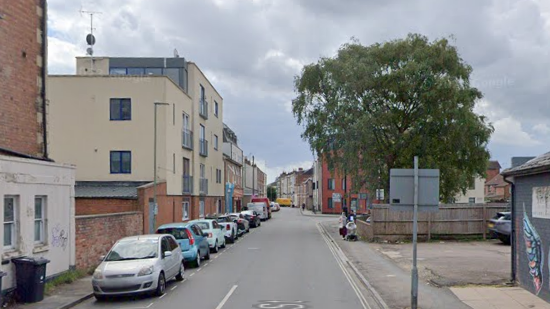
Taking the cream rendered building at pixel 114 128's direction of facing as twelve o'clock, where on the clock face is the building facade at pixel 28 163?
The building facade is roughly at 3 o'clock from the cream rendered building.

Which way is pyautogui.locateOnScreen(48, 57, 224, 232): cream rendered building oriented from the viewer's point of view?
to the viewer's right

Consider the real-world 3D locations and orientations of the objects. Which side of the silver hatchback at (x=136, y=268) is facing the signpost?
left

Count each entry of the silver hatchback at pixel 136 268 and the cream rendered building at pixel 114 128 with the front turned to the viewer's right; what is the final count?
1

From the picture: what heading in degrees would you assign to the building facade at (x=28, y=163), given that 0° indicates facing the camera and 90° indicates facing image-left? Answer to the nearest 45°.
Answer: approximately 315°

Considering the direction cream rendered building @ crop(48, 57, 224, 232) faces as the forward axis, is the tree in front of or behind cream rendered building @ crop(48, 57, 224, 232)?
in front

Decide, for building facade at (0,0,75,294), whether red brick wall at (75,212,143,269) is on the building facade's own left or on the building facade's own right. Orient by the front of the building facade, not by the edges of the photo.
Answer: on the building facade's own left

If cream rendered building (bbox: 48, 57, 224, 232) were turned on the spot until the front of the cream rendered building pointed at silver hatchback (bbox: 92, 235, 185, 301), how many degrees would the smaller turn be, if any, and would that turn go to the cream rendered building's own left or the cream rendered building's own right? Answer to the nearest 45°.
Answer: approximately 90° to the cream rendered building's own right

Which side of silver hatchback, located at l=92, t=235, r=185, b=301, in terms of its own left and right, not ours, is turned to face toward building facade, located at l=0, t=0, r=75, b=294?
right

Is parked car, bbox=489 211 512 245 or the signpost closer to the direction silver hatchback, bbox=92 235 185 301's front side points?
the signpost
